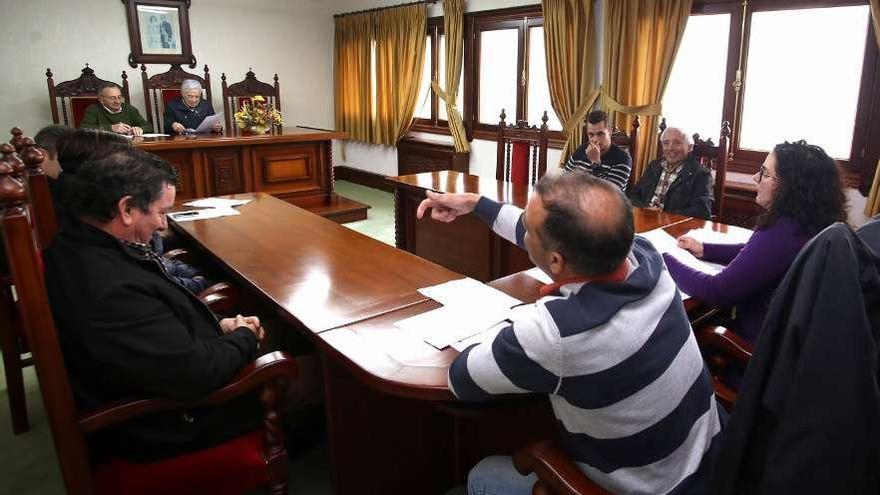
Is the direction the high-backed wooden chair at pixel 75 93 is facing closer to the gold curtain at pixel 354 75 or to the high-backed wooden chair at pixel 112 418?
the high-backed wooden chair

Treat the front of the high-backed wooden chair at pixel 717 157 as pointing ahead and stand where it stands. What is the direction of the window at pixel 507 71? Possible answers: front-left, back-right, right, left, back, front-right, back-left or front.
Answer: right

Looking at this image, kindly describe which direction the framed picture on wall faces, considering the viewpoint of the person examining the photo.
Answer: facing the viewer

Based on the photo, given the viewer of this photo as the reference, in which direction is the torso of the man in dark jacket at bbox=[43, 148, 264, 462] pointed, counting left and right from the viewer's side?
facing to the right of the viewer

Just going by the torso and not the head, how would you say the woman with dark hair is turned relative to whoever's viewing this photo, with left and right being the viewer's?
facing to the left of the viewer

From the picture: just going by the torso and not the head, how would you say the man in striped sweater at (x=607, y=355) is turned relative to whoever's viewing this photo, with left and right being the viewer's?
facing away from the viewer and to the left of the viewer

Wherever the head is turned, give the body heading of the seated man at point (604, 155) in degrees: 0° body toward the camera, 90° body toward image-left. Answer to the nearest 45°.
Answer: approximately 45°

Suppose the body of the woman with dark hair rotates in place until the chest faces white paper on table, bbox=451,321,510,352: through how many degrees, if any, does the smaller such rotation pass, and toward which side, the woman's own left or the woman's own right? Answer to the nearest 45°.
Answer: approximately 45° to the woman's own left

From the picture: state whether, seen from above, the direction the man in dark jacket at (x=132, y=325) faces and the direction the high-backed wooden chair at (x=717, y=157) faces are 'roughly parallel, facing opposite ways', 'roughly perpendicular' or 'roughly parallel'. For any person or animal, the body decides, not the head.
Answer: roughly parallel, facing opposite ways

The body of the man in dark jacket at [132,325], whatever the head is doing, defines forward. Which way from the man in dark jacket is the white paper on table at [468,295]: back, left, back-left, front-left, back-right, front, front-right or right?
front

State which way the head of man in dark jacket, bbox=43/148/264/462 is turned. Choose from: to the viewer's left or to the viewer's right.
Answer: to the viewer's right

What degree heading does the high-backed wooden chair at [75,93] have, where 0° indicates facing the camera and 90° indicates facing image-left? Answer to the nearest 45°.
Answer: approximately 0°

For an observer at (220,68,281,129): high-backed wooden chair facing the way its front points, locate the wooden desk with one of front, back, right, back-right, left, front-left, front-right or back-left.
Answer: front

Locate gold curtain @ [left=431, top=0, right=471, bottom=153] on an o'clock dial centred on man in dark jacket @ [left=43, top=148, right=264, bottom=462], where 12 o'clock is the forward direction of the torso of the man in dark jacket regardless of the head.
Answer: The gold curtain is roughly at 10 o'clock from the man in dark jacket.

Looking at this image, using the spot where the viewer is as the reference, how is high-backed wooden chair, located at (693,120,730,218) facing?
facing the viewer and to the left of the viewer

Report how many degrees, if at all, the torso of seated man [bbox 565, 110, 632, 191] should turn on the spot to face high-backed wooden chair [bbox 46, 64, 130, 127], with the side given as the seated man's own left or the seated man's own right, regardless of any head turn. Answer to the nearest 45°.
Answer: approximately 45° to the seated man's own right

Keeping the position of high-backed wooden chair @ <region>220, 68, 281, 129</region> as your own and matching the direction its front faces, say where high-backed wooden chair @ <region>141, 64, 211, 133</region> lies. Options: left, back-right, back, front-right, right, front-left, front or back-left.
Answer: right

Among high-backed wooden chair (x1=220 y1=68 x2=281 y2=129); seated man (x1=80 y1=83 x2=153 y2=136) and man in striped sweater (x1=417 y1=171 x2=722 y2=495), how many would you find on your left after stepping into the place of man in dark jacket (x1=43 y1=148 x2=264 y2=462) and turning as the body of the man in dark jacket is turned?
2

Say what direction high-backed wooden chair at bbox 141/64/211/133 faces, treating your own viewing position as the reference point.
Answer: facing the viewer

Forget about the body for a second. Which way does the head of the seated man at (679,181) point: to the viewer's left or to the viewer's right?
to the viewer's left

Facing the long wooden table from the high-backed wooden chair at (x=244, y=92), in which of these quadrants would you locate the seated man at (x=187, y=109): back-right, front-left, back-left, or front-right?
front-right
